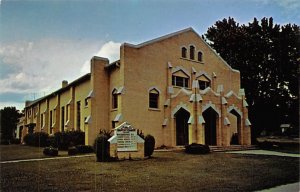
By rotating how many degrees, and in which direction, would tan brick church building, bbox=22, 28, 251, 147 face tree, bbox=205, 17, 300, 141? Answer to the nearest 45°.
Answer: approximately 90° to its left

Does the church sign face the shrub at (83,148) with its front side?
no

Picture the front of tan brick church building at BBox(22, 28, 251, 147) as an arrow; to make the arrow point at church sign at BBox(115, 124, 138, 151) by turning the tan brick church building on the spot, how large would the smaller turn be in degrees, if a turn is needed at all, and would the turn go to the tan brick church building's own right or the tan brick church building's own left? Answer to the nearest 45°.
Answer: approximately 45° to the tan brick church building's own right

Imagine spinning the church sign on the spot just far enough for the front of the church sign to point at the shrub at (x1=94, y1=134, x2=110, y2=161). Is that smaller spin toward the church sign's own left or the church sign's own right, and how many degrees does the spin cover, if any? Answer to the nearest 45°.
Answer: approximately 45° to the church sign's own right

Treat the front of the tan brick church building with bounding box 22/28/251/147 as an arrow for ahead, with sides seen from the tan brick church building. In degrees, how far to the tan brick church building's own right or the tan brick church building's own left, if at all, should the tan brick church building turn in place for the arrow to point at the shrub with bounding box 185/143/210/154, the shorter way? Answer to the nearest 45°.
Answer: approximately 45° to the tan brick church building's own right

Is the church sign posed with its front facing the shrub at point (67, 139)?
no

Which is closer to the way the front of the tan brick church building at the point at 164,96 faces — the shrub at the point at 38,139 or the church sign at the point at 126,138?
the church sign

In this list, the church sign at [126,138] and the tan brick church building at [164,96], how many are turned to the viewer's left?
0

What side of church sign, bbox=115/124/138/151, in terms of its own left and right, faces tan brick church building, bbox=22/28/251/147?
back

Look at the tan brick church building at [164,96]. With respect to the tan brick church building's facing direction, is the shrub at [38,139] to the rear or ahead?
to the rear

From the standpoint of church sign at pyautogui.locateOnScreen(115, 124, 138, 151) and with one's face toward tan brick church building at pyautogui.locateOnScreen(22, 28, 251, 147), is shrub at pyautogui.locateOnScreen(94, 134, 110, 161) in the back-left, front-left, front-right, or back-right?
back-left

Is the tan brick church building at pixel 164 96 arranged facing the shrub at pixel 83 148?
no

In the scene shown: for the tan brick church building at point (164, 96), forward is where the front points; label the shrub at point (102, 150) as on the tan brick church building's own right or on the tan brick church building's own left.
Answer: on the tan brick church building's own right

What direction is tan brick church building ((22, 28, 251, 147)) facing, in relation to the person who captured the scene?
facing the viewer and to the right of the viewer

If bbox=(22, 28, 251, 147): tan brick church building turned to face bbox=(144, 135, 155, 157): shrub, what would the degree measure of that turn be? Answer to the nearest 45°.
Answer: approximately 45° to its right

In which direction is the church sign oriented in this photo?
toward the camera

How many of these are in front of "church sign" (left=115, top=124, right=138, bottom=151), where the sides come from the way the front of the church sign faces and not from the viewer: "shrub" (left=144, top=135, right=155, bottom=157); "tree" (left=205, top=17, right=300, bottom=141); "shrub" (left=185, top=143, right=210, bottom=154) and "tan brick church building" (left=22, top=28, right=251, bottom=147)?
0

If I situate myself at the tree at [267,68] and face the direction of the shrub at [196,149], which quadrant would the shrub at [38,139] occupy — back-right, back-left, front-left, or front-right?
front-right

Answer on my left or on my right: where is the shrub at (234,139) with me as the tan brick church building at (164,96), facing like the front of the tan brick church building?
on my left
